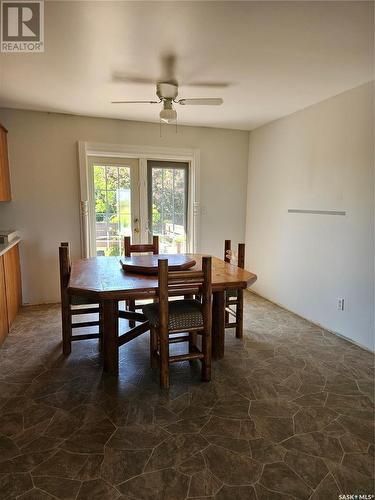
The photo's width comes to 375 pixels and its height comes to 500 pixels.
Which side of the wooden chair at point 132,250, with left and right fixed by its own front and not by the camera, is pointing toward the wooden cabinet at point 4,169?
right

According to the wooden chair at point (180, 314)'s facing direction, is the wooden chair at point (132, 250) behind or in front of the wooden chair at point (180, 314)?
in front

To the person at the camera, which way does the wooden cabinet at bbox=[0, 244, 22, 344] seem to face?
facing the viewer and to the right of the viewer

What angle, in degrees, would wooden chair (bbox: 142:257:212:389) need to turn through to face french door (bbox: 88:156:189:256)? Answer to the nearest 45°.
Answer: approximately 45° to its right

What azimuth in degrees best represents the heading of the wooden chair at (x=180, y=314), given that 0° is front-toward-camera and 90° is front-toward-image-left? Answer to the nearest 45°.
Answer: approximately 135°

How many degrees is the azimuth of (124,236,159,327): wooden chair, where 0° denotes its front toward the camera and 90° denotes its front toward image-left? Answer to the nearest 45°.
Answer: approximately 0°

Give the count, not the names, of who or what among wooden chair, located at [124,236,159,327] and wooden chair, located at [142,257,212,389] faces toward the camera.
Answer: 1

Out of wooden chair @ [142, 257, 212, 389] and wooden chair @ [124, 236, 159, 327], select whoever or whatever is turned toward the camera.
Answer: wooden chair @ [124, 236, 159, 327]

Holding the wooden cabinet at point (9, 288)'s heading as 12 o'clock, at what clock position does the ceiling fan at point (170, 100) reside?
The ceiling fan is roughly at 12 o'clock from the wooden cabinet.

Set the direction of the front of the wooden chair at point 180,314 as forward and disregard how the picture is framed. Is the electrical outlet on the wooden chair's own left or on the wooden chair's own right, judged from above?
on the wooden chair's own right

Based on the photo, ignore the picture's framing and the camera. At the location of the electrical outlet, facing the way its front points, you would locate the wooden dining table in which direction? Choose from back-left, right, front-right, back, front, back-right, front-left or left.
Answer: front
